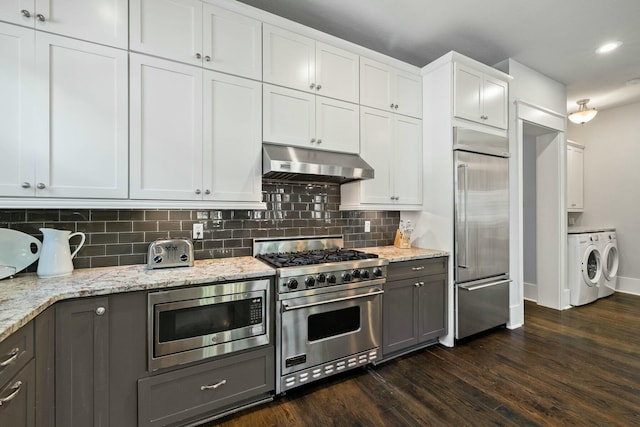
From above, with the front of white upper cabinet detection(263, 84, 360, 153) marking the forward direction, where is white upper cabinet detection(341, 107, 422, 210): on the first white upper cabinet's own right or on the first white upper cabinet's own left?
on the first white upper cabinet's own left

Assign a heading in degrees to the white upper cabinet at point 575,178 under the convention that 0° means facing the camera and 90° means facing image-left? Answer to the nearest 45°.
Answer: approximately 315°

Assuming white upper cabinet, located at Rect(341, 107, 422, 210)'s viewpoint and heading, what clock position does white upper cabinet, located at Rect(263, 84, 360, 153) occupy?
white upper cabinet, located at Rect(263, 84, 360, 153) is roughly at 3 o'clock from white upper cabinet, located at Rect(341, 107, 422, 210).

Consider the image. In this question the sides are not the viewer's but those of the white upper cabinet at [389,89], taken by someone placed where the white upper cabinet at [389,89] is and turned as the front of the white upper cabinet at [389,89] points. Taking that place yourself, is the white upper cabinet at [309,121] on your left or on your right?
on your right

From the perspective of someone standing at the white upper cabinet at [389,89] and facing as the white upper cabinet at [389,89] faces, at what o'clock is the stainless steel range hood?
The stainless steel range hood is roughly at 3 o'clock from the white upper cabinet.

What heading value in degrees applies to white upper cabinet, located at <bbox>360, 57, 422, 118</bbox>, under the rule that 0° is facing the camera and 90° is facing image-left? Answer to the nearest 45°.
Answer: approximately 315°

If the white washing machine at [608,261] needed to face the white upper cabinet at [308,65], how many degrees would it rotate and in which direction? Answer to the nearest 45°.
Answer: approximately 45° to its right

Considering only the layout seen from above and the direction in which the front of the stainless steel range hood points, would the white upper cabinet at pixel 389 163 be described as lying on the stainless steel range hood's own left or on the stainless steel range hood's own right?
on the stainless steel range hood's own left

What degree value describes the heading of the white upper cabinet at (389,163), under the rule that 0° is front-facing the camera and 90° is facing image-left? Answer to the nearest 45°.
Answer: approximately 315°

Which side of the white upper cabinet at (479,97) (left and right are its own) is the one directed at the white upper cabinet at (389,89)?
right
